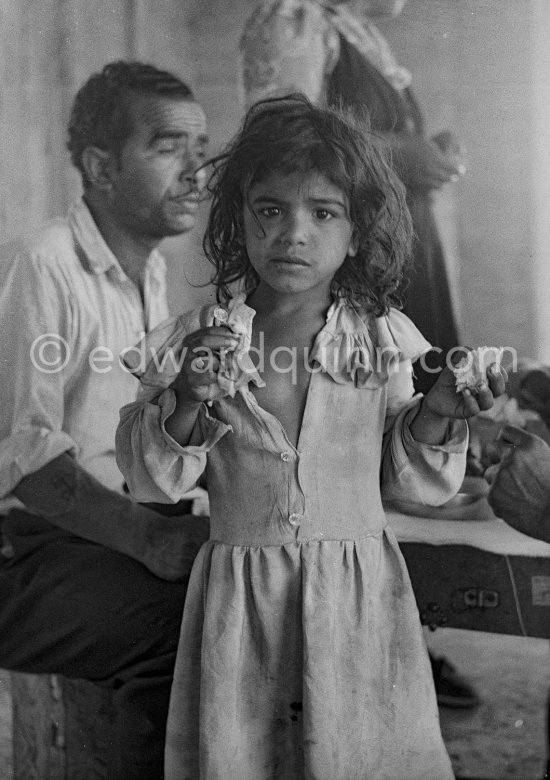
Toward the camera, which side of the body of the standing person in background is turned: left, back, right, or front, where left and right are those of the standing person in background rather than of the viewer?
right

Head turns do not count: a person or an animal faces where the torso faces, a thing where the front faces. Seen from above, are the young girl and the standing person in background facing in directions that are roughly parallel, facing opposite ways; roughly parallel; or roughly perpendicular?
roughly perpendicular

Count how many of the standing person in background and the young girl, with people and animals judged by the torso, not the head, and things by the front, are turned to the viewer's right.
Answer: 1
